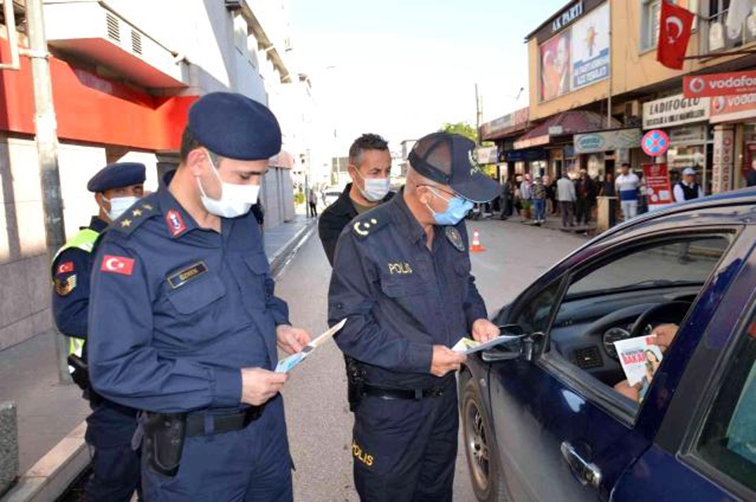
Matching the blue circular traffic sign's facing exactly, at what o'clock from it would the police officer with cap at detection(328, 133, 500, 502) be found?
The police officer with cap is roughly at 12 o'clock from the blue circular traffic sign.

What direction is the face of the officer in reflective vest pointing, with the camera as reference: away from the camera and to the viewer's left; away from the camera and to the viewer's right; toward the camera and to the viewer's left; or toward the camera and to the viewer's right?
toward the camera and to the viewer's right

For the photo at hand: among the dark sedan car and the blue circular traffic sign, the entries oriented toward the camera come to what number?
1

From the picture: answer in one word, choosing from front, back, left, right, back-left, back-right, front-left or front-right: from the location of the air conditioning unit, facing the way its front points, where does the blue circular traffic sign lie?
front-left

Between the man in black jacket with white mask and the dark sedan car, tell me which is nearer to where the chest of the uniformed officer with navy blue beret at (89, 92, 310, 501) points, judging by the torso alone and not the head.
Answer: the dark sedan car

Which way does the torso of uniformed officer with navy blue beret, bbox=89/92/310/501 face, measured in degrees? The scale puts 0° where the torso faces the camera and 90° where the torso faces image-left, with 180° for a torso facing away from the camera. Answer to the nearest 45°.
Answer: approximately 315°

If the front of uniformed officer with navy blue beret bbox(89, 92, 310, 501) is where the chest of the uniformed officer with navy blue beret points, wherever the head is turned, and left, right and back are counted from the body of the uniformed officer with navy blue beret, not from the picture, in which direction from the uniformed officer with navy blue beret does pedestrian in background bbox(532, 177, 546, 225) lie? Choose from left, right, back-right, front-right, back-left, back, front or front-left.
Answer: left

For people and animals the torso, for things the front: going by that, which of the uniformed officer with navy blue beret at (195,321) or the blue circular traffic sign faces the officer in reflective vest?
the blue circular traffic sign

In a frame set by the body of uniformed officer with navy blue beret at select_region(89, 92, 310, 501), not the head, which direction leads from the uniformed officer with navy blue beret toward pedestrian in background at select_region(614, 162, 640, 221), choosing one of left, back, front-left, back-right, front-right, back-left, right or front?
left

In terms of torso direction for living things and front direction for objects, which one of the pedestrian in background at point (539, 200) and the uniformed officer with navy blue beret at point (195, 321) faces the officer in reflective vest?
the pedestrian in background

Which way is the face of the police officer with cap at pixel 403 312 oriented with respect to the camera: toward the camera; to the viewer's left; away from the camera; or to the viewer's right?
to the viewer's right

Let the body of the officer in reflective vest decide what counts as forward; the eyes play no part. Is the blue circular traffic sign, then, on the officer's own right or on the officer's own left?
on the officer's own left

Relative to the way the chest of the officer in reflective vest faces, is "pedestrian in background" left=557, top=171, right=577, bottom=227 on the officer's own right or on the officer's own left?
on the officer's own left
